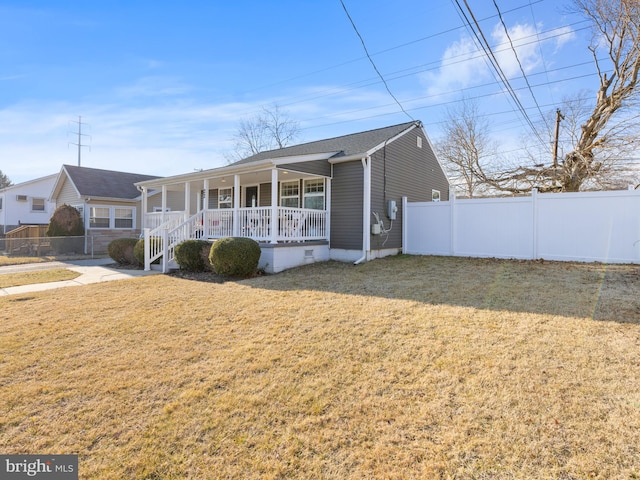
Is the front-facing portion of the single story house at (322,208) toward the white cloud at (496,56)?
no

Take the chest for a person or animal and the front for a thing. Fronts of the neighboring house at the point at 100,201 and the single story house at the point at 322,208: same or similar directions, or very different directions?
same or similar directions

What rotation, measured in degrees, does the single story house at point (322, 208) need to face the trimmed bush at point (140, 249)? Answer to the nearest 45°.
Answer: approximately 45° to its right

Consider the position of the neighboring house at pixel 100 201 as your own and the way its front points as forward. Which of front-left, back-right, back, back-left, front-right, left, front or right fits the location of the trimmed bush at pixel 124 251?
front-left

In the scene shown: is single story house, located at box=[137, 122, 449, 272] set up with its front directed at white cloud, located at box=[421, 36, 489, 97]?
no

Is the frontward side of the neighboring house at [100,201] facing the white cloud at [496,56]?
no

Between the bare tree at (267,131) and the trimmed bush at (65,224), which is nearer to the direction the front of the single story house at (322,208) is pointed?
the trimmed bush

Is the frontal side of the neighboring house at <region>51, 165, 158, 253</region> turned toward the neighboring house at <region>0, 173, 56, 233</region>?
no

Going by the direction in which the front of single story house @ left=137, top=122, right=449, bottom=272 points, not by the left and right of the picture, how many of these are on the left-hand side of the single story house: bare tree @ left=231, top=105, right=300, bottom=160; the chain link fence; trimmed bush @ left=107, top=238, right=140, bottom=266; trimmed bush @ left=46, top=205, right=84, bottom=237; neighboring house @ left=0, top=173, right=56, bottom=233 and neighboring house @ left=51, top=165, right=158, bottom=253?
0

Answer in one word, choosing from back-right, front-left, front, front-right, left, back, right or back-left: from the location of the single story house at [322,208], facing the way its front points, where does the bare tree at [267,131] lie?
back-right

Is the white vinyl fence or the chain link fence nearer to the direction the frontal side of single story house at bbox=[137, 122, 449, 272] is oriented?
the chain link fence

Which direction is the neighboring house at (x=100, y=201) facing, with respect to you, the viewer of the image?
facing the viewer and to the left of the viewer

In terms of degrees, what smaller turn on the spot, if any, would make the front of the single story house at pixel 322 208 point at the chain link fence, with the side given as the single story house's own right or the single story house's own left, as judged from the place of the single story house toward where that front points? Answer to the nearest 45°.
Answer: approximately 90° to the single story house's own right
